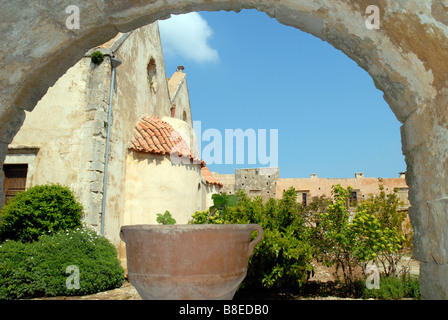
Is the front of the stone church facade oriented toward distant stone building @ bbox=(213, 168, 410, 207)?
no

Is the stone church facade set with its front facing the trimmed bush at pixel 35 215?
no

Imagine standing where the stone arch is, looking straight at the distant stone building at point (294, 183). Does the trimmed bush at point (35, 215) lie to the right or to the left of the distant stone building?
left
